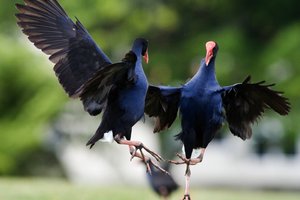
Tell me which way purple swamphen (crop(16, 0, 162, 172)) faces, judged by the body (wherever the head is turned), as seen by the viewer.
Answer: to the viewer's right

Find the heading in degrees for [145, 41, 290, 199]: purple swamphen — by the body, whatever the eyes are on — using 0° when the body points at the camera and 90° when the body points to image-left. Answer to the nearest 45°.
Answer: approximately 0°

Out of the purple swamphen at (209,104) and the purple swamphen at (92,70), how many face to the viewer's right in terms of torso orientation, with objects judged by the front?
1

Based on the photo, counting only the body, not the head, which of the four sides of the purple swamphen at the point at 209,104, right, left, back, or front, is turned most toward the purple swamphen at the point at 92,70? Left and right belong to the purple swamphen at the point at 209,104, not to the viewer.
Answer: right

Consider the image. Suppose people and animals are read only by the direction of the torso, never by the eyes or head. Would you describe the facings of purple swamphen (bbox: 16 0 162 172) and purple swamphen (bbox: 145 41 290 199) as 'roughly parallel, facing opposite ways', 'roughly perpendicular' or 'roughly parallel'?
roughly perpendicular

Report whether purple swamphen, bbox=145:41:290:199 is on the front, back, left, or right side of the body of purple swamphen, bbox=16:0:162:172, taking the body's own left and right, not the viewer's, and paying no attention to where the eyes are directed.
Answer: front
